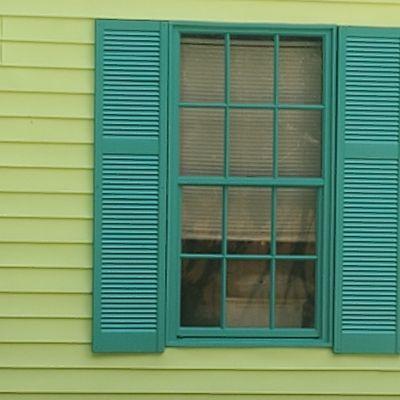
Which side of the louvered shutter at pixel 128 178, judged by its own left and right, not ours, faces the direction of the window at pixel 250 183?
left

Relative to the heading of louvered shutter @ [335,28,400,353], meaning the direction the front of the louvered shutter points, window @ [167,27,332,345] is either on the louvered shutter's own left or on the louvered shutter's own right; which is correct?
on the louvered shutter's own right

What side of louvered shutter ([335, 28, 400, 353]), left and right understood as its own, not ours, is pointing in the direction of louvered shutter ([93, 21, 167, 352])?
right

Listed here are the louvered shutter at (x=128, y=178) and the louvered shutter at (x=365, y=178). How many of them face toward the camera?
2

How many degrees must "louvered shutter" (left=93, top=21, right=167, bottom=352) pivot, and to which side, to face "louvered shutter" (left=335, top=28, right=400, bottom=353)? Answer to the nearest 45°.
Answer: approximately 90° to its left

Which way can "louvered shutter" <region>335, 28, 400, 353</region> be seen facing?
toward the camera

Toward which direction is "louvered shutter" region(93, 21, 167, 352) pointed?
toward the camera
